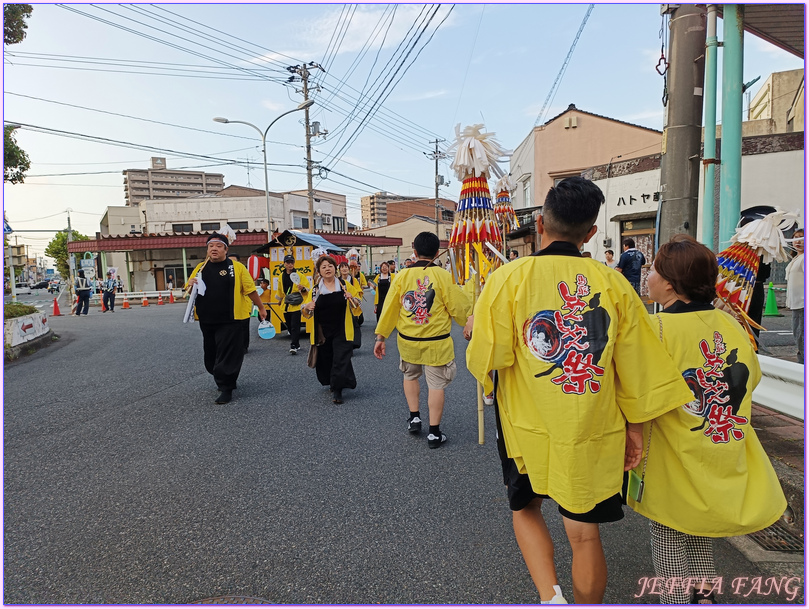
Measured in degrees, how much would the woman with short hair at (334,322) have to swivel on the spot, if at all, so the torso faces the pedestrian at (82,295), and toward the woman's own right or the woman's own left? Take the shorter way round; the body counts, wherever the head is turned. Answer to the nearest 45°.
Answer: approximately 135° to the woman's own right

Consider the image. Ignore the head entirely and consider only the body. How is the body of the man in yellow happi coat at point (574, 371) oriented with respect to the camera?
away from the camera

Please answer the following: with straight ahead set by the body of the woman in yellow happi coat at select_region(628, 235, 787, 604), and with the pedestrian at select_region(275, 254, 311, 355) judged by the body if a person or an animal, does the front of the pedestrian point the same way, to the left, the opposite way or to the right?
the opposite way

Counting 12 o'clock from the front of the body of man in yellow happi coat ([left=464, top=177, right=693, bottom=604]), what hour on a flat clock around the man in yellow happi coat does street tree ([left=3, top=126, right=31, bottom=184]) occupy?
The street tree is roughly at 10 o'clock from the man in yellow happi coat.

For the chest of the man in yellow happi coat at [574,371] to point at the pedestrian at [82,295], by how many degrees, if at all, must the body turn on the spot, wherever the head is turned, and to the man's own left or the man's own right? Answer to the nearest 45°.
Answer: approximately 45° to the man's own left

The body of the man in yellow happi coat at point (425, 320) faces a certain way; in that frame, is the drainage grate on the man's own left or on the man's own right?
on the man's own right

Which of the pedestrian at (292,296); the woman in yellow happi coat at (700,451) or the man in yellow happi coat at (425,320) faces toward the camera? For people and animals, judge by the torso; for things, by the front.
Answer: the pedestrian

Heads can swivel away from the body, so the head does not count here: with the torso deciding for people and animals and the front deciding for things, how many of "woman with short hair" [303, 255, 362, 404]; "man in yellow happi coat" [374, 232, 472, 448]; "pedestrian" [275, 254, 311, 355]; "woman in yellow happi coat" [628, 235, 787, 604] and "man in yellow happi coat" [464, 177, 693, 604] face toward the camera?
2

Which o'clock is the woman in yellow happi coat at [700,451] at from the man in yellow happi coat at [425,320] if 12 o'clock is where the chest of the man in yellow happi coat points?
The woman in yellow happi coat is roughly at 5 o'clock from the man in yellow happi coat.

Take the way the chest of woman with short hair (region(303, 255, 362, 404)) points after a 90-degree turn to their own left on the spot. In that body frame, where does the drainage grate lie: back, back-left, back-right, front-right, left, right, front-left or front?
front-right

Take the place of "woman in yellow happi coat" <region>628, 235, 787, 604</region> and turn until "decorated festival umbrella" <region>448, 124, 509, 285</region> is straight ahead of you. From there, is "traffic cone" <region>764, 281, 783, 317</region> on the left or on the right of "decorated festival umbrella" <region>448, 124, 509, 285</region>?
right

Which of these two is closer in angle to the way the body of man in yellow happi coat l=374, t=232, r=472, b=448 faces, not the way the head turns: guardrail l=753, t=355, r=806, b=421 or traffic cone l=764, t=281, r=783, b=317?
the traffic cone

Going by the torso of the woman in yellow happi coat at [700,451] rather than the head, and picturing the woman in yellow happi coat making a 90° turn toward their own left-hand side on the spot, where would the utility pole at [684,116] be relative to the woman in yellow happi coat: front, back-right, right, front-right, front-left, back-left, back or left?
back-right

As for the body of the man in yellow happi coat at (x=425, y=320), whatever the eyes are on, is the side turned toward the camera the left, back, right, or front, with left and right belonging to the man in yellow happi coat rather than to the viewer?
back

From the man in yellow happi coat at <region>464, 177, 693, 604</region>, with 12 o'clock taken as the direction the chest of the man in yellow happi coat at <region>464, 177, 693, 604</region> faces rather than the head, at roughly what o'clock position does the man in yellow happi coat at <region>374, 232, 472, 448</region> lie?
the man in yellow happi coat at <region>374, 232, 472, 448</region> is roughly at 11 o'clock from the man in yellow happi coat at <region>464, 177, 693, 604</region>.

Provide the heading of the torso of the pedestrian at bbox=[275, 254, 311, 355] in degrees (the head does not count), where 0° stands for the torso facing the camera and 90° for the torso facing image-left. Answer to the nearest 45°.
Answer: approximately 0°

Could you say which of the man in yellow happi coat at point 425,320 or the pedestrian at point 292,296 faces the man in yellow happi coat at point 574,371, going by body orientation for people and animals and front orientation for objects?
the pedestrian

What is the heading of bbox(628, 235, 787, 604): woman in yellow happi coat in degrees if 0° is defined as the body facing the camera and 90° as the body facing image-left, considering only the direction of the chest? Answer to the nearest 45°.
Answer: approximately 135°

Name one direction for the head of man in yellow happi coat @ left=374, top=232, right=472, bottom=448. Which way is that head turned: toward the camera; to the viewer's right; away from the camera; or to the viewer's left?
away from the camera

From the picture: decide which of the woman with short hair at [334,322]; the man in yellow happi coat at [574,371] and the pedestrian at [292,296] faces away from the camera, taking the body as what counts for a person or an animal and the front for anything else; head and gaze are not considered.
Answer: the man in yellow happi coat

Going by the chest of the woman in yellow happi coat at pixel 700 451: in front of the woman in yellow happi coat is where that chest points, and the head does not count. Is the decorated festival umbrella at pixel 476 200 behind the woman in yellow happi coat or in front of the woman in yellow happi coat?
in front

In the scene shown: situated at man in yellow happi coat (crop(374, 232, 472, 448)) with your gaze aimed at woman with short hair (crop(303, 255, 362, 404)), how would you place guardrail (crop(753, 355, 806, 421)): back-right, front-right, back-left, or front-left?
back-right
